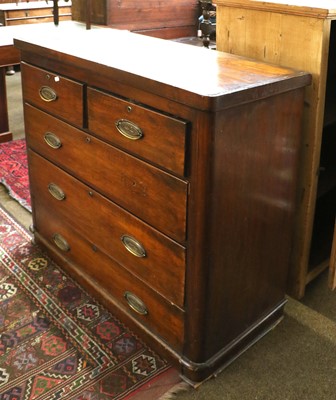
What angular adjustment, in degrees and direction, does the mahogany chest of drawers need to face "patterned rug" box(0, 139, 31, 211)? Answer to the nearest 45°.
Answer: approximately 90° to its right

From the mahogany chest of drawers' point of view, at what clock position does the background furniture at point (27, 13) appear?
The background furniture is roughly at 4 o'clock from the mahogany chest of drawers.

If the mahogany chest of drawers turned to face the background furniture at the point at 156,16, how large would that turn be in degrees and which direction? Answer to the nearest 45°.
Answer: approximately 135° to its right

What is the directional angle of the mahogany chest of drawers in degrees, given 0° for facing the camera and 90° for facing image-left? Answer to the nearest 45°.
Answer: approximately 45°
